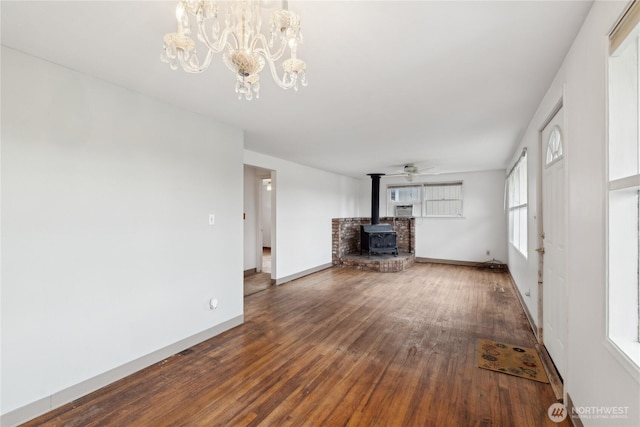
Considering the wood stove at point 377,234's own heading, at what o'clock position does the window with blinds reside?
The window with blinds is roughly at 10 o'clock from the wood stove.

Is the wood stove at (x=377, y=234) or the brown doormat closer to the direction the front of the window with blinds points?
the brown doormat

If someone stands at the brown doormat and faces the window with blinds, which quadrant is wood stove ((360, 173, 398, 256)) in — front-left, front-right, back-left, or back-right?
front-left

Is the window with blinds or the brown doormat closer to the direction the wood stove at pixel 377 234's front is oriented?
the brown doormat

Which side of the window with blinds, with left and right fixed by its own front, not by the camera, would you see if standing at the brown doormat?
front

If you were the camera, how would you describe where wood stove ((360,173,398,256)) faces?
facing the viewer and to the right of the viewer

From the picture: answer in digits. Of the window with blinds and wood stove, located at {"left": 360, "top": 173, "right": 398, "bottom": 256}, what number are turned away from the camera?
0

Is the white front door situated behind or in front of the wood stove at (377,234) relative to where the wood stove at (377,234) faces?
in front

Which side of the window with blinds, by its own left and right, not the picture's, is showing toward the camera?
front

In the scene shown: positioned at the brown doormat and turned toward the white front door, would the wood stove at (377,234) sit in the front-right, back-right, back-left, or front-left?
back-left

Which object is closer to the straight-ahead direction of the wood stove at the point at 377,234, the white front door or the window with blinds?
the white front door

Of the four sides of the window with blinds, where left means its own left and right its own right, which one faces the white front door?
front
